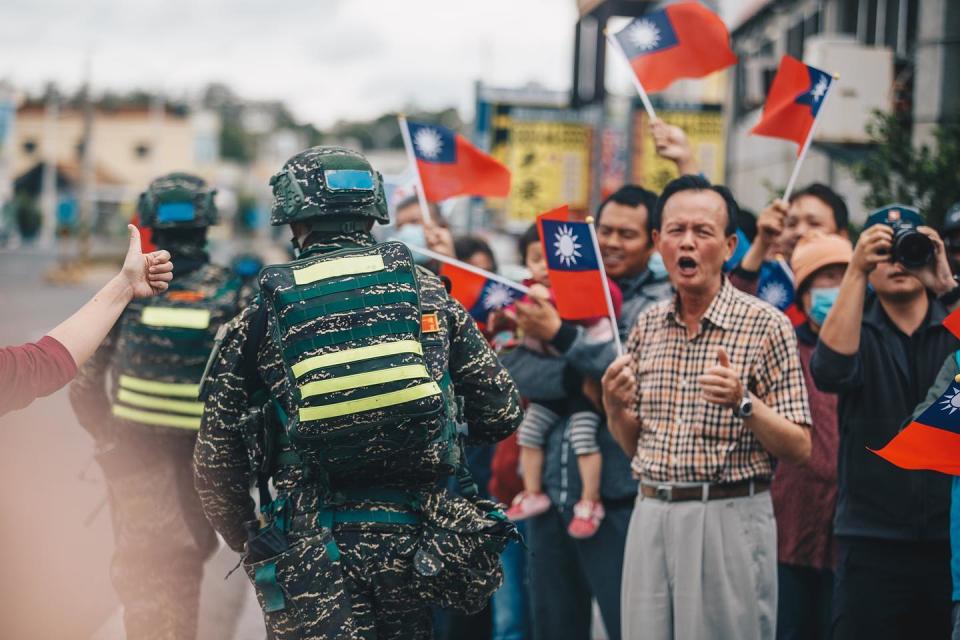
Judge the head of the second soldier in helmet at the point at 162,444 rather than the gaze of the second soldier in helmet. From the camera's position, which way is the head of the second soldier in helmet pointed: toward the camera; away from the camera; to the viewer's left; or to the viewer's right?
away from the camera

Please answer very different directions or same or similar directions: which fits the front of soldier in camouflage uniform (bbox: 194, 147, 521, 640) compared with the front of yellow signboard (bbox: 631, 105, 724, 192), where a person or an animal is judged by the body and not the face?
very different directions

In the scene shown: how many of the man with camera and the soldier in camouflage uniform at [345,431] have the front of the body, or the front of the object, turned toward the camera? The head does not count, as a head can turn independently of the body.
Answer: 1

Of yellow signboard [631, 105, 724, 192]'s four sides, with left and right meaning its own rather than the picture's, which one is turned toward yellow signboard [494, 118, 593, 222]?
right

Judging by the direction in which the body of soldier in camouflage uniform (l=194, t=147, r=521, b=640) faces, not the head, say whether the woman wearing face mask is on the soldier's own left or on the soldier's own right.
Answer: on the soldier's own right

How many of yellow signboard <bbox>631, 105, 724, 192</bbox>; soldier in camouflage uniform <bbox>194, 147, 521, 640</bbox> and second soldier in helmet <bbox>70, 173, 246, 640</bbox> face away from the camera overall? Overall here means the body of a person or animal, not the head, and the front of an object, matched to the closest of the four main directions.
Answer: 2

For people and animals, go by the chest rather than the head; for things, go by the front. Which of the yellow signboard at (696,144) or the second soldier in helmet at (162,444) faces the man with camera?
the yellow signboard

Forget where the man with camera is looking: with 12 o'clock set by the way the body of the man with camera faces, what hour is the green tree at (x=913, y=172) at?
The green tree is roughly at 6 o'clock from the man with camera.

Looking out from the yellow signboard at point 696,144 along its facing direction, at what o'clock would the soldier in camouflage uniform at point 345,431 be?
The soldier in camouflage uniform is roughly at 12 o'clock from the yellow signboard.

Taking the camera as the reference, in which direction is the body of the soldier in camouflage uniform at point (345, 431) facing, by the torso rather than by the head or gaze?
away from the camera

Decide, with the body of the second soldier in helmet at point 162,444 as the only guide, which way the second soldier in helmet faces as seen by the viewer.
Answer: away from the camera
